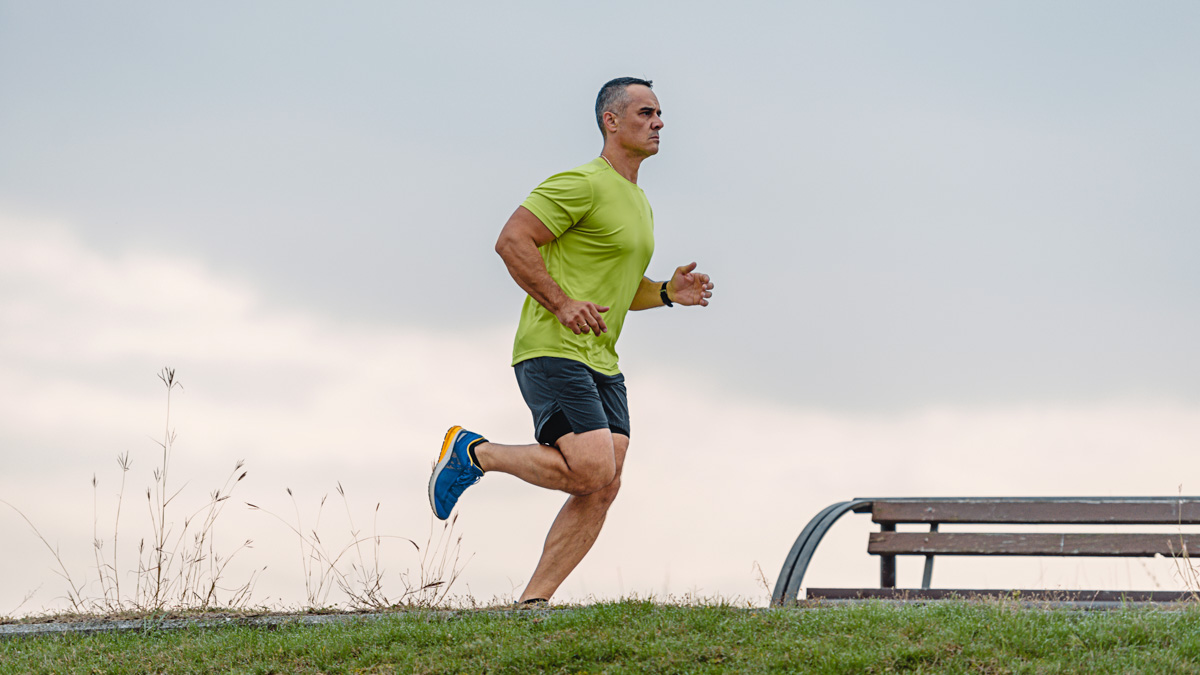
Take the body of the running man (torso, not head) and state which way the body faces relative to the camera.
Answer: to the viewer's right

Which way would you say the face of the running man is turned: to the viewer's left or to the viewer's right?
to the viewer's right
